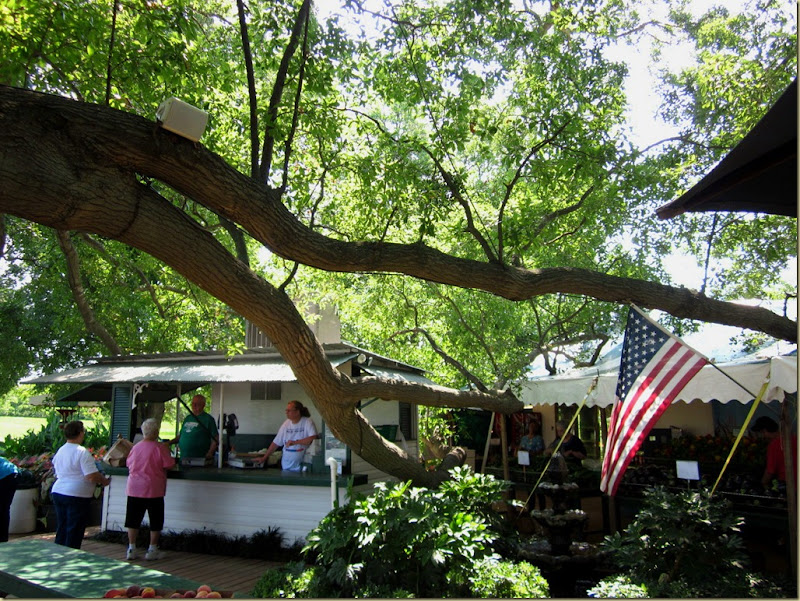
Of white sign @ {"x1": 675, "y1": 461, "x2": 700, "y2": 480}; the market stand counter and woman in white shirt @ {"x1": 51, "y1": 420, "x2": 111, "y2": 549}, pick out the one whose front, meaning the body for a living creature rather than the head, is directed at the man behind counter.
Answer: the woman in white shirt

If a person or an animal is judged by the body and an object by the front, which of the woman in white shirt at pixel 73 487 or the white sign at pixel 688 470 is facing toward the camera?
the white sign

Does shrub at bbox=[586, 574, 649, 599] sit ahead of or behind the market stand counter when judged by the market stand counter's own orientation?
ahead

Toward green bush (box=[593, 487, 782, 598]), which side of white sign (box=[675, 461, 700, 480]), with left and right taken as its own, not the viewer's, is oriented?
front

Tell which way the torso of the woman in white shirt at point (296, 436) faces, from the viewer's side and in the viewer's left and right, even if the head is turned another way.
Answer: facing the viewer and to the left of the viewer

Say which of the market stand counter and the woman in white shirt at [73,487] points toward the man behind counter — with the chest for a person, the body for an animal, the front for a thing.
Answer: the woman in white shirt

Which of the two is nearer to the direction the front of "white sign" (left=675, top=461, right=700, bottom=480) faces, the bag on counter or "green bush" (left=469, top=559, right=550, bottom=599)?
the green bush

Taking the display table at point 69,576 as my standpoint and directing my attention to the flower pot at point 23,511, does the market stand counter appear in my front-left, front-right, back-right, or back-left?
front-right

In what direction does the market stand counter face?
toward the camera

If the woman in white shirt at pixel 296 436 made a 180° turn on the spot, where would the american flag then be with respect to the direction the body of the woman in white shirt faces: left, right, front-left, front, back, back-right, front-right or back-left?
right

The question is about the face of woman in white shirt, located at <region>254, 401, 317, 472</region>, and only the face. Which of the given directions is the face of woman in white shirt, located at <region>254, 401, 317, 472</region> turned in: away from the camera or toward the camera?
toward the camera

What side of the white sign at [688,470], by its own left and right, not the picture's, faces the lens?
front

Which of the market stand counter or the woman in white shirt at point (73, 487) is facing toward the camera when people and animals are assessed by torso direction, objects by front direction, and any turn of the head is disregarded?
the market stand counter

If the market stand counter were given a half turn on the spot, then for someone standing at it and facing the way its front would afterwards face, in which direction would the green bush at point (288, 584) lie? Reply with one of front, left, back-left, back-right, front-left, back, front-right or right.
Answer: back

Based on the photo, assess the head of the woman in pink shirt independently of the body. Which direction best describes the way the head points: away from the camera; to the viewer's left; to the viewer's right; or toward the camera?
away from the camera
